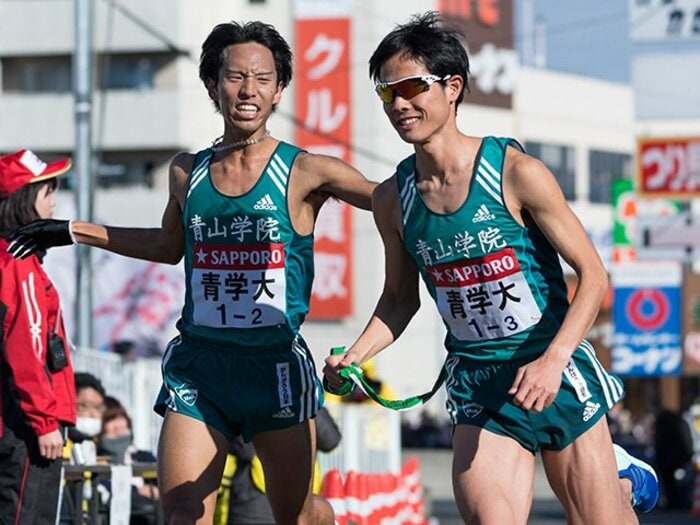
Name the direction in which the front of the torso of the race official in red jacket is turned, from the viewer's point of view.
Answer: to the viewer's right

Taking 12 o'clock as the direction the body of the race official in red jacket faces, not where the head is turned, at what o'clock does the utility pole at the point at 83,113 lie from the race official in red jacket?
The utility pole is roughly at 9 o'clock from the race official in red jacket.

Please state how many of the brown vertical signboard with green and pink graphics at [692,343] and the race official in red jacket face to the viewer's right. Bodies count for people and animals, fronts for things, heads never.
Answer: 1

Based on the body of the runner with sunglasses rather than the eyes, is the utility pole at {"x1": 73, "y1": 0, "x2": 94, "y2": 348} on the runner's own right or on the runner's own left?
on the runner's own right

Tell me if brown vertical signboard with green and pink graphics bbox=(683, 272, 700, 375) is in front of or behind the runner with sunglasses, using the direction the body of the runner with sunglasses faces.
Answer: behind

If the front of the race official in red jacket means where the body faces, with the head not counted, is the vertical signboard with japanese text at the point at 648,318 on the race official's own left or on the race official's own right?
on the race official's own left

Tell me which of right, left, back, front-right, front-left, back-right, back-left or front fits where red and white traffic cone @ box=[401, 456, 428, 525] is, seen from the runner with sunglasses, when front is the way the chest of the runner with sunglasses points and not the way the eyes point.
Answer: back-right

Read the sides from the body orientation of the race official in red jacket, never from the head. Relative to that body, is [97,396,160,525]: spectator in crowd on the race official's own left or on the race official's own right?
on the race official's own left

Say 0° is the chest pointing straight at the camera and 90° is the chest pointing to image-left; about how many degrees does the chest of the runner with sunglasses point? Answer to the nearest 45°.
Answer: approximately 45°

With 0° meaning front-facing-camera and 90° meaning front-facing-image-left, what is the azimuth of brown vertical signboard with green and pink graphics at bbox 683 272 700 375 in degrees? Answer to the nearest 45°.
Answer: approximately 0°

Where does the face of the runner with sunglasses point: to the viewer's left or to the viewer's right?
to the viewer's left
